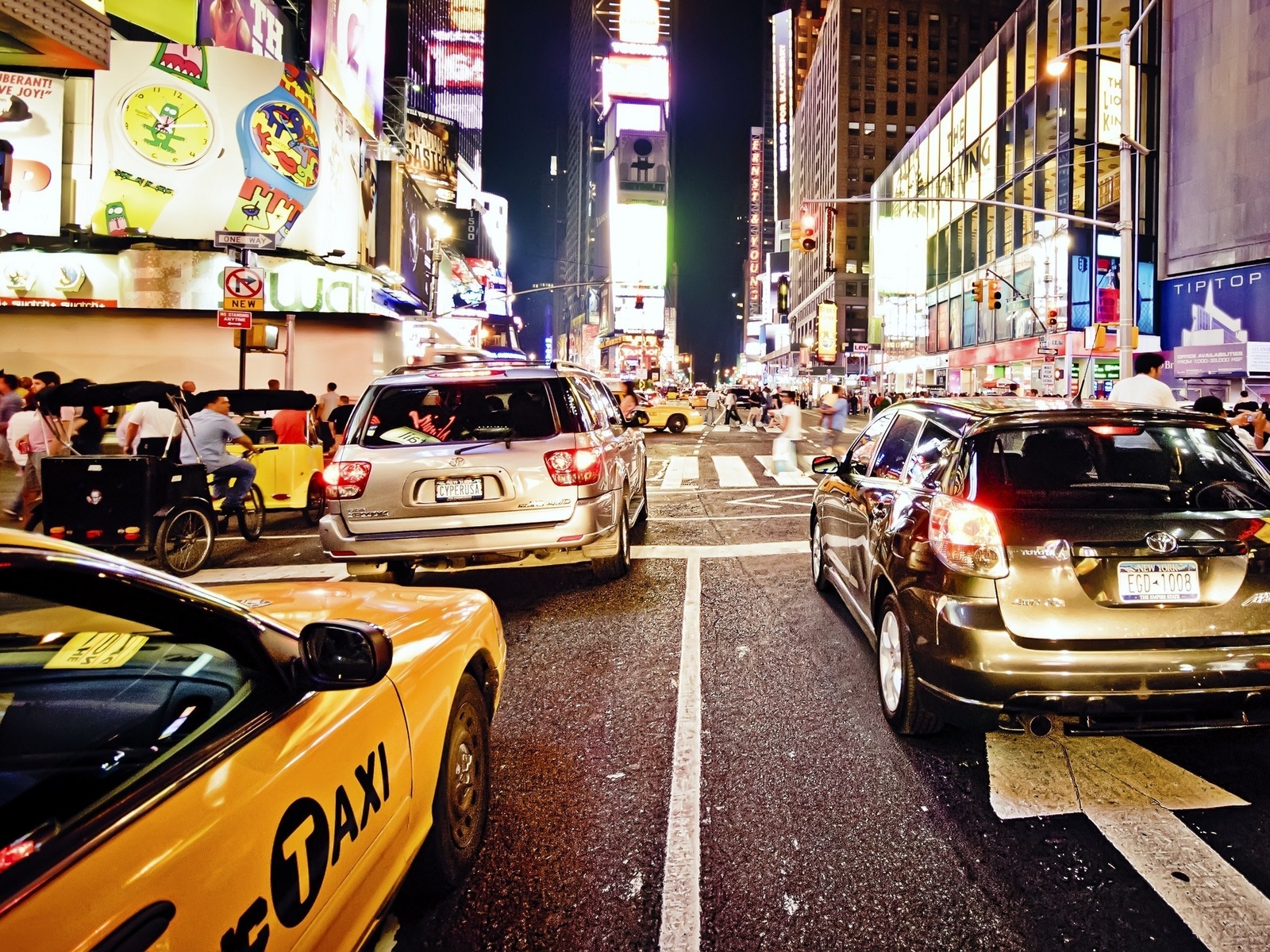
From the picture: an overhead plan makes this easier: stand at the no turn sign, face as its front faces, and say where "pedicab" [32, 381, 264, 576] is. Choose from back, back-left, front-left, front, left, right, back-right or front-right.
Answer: front

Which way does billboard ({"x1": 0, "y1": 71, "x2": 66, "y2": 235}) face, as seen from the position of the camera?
facing the viewer

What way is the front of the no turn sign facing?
toward the camera

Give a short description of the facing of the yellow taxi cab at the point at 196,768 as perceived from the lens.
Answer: facing away from the viewer and to the right of the viewer

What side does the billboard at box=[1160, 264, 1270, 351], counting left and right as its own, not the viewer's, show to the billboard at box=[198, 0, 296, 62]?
front

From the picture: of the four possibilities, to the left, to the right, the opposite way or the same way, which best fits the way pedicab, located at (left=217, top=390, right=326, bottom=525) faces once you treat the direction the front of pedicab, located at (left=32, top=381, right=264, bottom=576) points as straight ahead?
the same way

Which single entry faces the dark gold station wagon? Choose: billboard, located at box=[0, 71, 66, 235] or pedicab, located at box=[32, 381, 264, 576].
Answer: the billboard

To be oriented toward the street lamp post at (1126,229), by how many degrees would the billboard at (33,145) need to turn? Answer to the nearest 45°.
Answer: approximately 45° to its left

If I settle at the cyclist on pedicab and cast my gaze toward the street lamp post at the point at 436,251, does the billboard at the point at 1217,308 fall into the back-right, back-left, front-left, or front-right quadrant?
front-right

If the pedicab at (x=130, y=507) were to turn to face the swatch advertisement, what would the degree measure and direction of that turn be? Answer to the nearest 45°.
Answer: approximately 45° to its left

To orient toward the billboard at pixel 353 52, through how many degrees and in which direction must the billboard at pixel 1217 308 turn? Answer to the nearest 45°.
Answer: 0° — it already faces it

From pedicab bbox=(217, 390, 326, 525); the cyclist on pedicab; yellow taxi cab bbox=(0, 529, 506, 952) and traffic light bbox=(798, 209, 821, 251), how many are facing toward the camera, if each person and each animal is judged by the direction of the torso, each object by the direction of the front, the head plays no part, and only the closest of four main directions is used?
1
